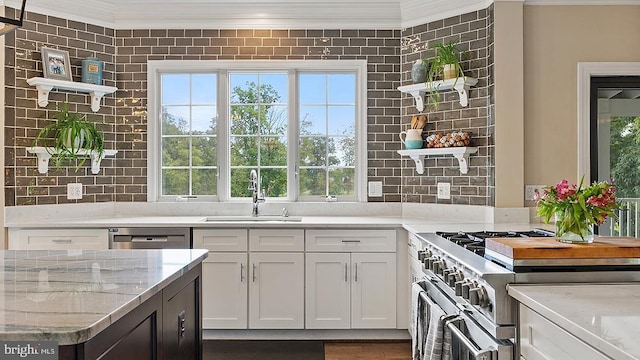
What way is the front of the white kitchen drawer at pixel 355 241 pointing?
toward the camera

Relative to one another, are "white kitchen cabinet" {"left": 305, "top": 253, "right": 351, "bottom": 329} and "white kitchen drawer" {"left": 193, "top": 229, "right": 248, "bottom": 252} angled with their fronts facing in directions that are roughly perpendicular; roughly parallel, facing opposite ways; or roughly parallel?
roughly parallel

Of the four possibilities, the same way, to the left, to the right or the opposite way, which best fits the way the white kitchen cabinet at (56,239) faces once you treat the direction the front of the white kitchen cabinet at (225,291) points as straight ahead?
the same way

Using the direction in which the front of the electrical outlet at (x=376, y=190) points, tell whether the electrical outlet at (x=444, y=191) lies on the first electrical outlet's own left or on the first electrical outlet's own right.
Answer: on the first electrical outlet's own left

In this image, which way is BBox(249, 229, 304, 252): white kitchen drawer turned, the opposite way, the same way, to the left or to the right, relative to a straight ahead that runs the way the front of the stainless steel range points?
to the left

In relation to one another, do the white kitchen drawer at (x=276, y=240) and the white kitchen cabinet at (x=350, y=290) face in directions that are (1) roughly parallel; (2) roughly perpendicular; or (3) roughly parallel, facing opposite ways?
roughly parallel

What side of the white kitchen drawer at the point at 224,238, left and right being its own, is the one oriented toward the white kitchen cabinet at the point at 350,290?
left

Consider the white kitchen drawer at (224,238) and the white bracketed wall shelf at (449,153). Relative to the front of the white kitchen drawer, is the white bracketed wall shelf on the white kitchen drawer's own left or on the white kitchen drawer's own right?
on the white kitchen drawer's own left

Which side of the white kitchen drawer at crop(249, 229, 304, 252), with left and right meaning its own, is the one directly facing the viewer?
front

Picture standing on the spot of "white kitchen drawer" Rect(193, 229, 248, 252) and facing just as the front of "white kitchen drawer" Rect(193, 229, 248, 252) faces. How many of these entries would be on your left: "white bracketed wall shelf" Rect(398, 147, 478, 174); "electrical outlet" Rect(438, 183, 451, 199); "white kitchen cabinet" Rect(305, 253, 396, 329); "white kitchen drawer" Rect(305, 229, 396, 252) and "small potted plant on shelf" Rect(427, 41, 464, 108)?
5

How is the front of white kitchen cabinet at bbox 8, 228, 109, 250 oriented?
toward the camera

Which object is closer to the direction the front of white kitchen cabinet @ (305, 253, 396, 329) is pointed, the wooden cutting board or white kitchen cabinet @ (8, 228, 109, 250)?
the wooden cutting board

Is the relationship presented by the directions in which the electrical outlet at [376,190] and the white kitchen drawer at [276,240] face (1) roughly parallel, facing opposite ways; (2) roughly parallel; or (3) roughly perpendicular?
roughly parallel
